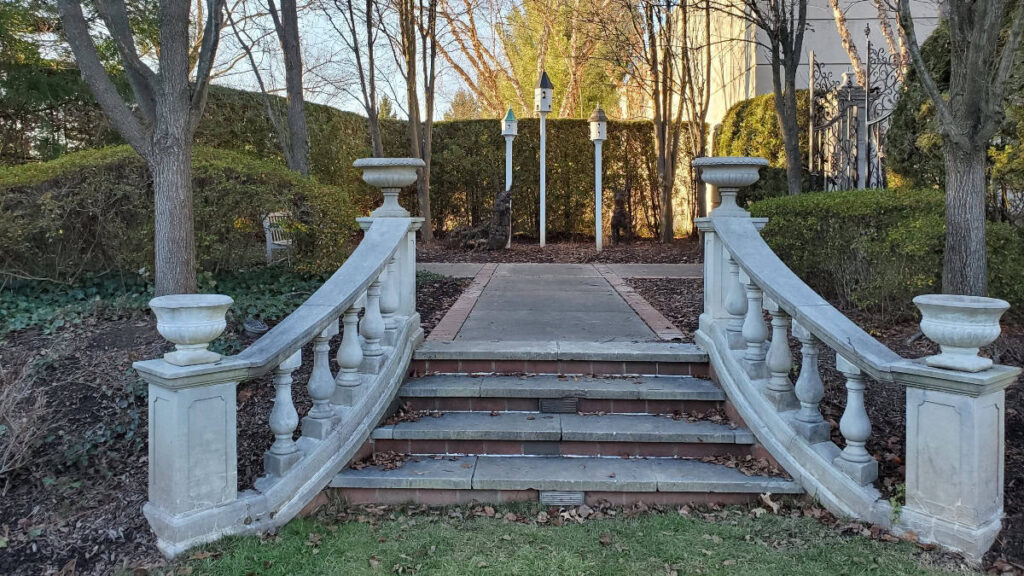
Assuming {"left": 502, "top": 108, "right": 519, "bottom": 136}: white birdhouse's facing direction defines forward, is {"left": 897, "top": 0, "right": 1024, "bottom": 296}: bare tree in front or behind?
in front

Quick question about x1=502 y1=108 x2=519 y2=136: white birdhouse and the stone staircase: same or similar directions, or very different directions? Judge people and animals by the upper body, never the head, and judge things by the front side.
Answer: same or similar directions

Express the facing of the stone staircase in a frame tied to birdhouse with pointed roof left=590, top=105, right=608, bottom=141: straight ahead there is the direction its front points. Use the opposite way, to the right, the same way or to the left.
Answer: the same way

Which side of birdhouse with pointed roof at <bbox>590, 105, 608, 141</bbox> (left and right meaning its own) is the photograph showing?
front

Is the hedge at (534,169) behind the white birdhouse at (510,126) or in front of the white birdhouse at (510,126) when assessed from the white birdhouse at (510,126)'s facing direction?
behind

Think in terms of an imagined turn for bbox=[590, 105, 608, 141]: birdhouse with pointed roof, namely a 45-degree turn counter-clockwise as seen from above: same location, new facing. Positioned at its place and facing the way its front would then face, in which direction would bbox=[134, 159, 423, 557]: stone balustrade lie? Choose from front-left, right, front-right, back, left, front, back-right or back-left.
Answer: front-right

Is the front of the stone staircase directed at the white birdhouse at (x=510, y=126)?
no

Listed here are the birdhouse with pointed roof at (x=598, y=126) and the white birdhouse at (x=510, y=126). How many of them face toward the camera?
2

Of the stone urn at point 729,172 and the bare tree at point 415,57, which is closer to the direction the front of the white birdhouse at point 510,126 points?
the stone urn

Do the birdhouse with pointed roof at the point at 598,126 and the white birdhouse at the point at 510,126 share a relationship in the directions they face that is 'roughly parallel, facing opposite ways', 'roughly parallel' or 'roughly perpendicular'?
roughly parallel

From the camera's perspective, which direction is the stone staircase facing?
toward the camera

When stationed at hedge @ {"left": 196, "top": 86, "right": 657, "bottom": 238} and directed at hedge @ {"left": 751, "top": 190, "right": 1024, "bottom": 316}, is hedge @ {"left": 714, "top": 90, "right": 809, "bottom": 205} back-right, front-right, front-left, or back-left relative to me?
front-left

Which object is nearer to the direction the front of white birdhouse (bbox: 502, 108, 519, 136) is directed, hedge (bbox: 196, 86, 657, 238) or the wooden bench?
the wooden bench

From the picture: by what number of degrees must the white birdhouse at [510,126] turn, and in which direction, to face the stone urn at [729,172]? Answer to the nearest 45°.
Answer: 0° — it already faces it
